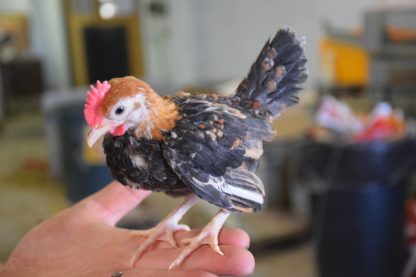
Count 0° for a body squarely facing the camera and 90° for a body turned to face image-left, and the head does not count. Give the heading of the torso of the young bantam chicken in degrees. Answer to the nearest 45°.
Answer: approximately 45°

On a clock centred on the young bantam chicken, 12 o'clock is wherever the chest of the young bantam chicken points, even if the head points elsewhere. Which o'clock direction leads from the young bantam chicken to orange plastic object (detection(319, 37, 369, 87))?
The orange plastic object is roughly at 5 o'clock from the young bantam chicken.
